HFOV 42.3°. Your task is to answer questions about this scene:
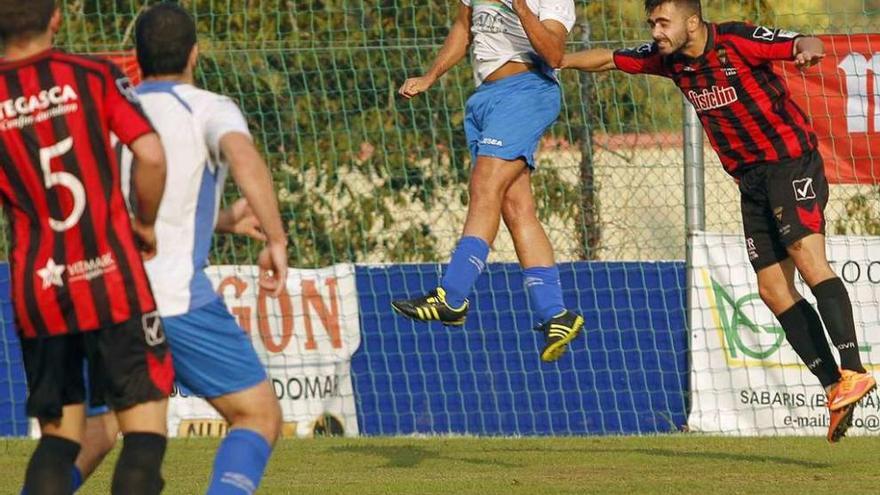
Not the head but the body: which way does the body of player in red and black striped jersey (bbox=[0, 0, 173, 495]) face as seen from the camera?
away from the camera

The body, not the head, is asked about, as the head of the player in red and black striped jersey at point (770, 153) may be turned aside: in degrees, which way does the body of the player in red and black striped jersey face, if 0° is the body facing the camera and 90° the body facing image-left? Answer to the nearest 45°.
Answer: approximately 45°

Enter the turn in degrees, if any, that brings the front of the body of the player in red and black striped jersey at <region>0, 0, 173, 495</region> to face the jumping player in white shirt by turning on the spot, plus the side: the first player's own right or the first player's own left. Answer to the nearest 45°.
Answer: approximately 45° to the first player's own right

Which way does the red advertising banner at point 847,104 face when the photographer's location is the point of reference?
facing the viewer

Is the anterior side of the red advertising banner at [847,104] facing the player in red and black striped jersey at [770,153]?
yes

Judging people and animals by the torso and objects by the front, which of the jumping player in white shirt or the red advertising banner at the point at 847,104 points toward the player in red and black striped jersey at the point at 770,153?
the red advertising banner

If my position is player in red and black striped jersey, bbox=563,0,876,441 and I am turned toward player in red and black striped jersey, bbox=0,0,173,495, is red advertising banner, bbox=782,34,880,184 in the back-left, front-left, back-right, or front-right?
back-right
